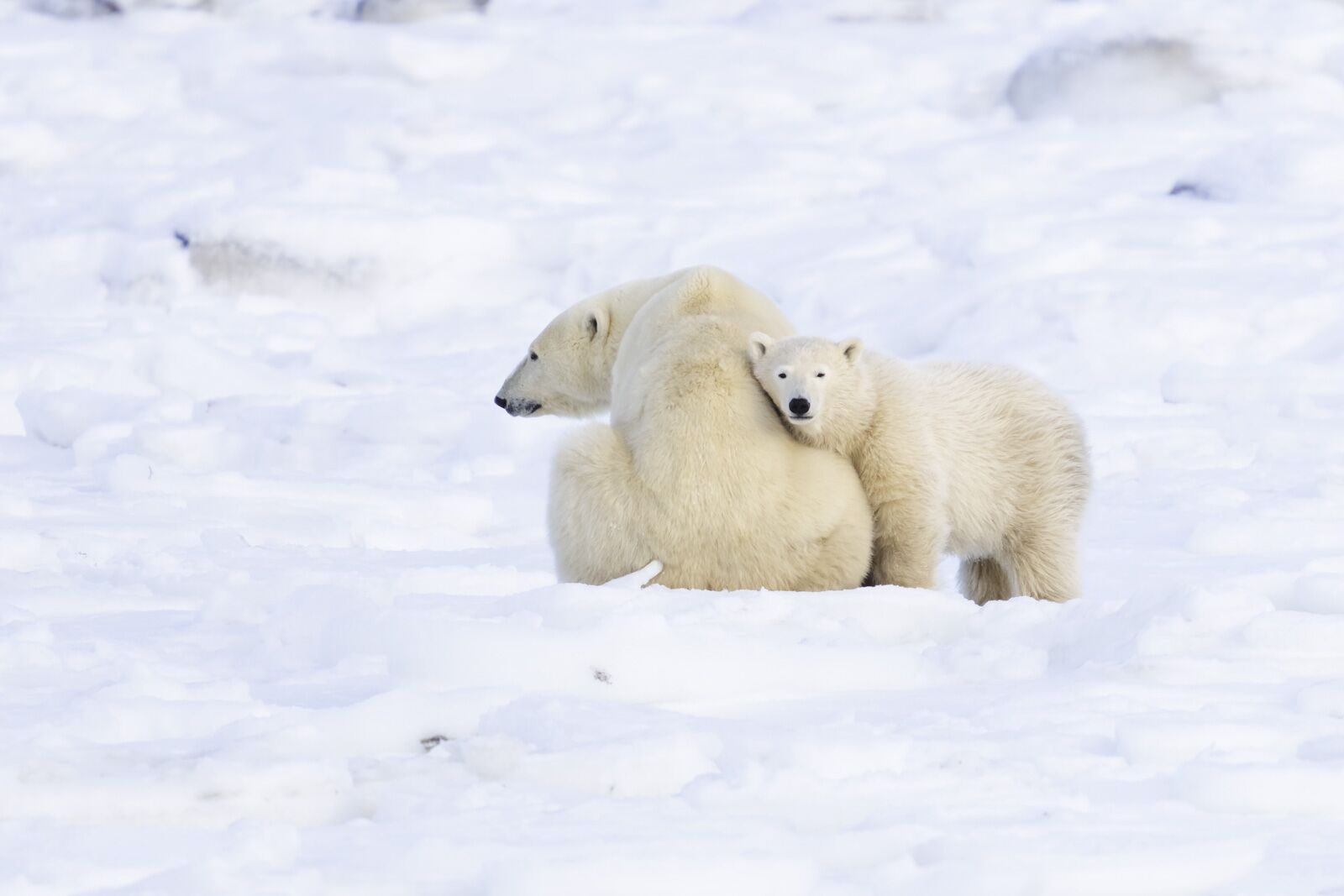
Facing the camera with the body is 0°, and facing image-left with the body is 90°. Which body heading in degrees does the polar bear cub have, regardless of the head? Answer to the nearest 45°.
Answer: approximately 90°

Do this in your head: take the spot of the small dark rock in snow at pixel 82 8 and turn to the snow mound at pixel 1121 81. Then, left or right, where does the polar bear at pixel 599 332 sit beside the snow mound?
right

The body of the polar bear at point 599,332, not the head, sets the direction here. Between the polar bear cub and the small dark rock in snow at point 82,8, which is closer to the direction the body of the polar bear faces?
the small dark rock in snow

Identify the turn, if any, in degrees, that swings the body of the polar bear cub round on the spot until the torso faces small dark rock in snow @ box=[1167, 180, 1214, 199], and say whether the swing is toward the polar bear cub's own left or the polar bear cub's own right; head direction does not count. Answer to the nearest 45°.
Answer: approximately 90° to the polar bear cub's own right

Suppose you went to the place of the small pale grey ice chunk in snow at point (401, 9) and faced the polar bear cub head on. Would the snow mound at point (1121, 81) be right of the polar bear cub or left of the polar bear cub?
left

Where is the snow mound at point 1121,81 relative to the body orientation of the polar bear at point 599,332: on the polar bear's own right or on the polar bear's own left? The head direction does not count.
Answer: on the polar bear's own right

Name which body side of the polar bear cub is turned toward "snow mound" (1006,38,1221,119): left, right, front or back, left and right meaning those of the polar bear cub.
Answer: right
